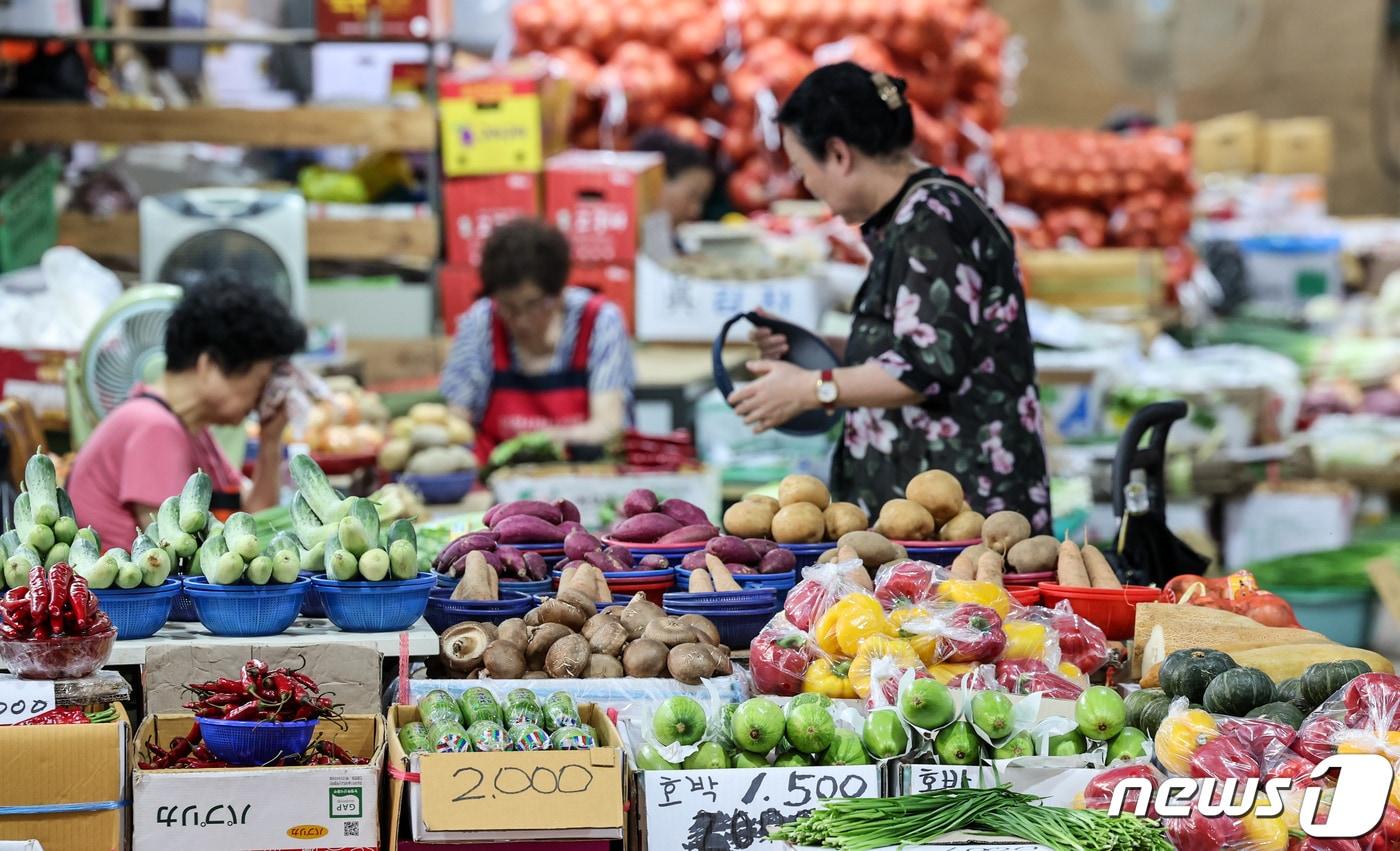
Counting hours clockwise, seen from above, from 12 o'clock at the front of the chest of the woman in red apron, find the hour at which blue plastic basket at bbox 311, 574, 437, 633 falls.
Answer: The blue plastic basket is roughly at 12 o'clock from the woman in red apron.

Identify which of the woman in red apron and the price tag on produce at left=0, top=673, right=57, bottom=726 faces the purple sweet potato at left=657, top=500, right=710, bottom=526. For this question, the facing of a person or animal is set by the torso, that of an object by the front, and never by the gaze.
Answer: the woman in red apron

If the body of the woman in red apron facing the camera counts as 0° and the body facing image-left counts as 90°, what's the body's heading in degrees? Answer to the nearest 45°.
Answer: approximately 0°

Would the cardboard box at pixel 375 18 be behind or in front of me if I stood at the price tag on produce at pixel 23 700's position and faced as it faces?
behind

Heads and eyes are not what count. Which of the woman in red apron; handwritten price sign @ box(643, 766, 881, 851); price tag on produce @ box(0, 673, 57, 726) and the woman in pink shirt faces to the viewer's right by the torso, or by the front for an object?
the woman in pink shirt

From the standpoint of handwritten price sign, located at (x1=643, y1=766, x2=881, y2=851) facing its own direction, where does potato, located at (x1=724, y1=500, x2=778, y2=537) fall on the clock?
The potato is roughly at 6 o'clock from the handwritten price sign.

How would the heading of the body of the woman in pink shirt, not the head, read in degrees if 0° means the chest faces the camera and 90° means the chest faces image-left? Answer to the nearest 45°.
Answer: approximately 270°

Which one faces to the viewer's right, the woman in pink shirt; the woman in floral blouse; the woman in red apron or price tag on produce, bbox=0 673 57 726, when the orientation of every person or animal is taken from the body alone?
the woman in pink shirt

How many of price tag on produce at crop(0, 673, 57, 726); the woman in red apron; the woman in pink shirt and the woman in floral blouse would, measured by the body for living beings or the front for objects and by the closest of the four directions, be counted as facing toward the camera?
2

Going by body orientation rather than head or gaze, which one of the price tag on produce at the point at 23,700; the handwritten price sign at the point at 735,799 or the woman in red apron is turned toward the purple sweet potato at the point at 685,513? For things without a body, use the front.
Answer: the woman in red apron

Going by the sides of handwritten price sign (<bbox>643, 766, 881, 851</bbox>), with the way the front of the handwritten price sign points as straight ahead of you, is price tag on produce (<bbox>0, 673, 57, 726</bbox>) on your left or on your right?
on your right

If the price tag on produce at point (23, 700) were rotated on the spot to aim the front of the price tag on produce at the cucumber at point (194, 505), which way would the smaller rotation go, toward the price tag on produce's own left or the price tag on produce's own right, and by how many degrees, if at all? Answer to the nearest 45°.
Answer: approximately 135° to the price tag on produce's own left

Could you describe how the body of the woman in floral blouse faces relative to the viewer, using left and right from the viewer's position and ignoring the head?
facing to the left of the viewer

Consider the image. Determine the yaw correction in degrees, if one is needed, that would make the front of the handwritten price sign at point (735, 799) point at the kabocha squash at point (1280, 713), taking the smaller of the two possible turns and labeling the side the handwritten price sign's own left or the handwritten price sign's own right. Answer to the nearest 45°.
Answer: approximately 90° to the handwritten price sign's own left

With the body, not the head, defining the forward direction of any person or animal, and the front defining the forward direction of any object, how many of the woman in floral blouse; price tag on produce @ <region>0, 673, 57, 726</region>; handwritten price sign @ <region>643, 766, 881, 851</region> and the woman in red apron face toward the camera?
3
